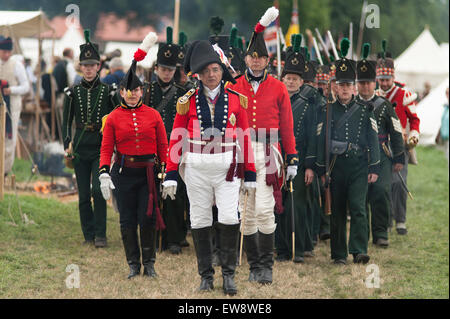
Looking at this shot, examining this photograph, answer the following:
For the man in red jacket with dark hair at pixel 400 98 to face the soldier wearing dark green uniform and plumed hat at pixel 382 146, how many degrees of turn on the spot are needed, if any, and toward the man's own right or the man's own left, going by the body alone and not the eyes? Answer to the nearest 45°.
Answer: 0° — they already face them

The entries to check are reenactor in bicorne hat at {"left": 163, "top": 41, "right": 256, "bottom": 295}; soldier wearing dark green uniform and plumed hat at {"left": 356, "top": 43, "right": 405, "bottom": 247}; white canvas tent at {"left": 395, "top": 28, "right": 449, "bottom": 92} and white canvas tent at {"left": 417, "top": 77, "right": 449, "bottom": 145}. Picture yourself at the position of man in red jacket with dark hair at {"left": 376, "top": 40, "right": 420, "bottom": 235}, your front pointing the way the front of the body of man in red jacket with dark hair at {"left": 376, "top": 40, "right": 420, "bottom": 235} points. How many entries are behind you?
2

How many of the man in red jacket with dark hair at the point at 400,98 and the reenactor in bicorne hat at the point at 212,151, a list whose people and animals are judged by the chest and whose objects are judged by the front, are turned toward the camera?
2

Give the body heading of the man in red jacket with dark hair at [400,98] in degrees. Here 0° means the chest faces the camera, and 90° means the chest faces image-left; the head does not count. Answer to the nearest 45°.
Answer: approximately 0°

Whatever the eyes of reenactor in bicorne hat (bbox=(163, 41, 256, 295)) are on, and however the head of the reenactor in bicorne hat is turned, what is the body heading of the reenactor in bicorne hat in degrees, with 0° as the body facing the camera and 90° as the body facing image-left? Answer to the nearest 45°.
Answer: approximately 0°

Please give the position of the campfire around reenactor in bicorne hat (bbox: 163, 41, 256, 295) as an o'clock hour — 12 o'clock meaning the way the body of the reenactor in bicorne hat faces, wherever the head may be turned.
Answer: The campfire is roughly at 5 o'clock from the reenactor in bicorne hat.

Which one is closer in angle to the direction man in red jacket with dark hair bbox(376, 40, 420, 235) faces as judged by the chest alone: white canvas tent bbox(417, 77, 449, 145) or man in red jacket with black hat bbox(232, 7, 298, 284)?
the man in red jacket with black hat

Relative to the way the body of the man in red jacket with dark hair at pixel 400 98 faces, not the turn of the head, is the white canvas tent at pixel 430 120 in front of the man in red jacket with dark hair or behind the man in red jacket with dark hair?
behind
